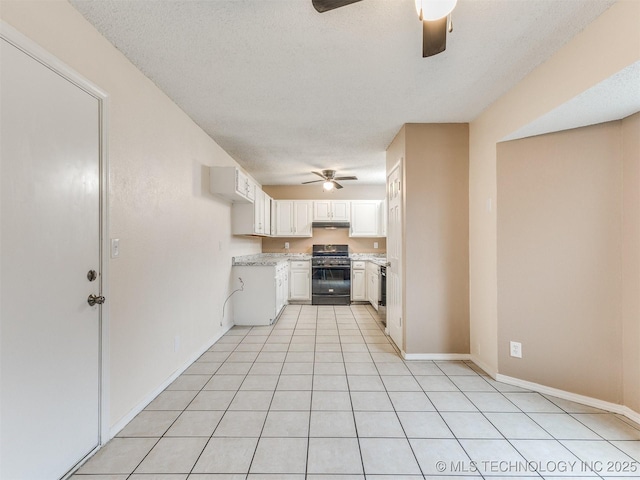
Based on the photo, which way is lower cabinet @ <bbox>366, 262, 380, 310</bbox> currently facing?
to the viewer's left

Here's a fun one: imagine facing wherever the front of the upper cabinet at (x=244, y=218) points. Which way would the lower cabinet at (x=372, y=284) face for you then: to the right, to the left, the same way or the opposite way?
the opposite way

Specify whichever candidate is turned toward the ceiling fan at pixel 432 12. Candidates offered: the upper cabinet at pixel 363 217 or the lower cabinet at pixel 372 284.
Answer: the upper cabinet

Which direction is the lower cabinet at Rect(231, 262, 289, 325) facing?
to the viewer's right

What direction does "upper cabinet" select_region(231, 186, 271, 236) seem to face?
to the viewer's right

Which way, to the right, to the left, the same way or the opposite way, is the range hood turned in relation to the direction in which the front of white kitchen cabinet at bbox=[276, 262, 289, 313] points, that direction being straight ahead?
to the right

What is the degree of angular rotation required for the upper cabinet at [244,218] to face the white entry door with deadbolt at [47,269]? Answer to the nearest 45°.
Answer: approximately 90° to its right

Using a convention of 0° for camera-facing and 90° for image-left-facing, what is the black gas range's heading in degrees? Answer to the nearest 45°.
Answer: approximately 0°

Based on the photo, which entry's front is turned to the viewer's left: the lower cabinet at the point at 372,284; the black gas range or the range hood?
the lower cabinet

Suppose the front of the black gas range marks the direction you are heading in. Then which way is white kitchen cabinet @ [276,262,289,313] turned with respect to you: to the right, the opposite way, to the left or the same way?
to the left
